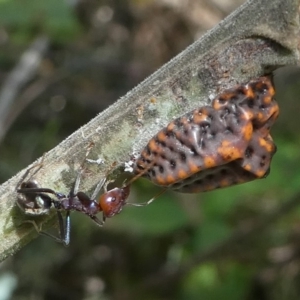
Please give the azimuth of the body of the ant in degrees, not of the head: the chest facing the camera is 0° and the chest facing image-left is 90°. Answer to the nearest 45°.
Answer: approximately 270°

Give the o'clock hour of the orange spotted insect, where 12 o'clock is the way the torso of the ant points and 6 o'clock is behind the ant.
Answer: The orange spotted insect is roughly at 1 o'clock from the ant.
